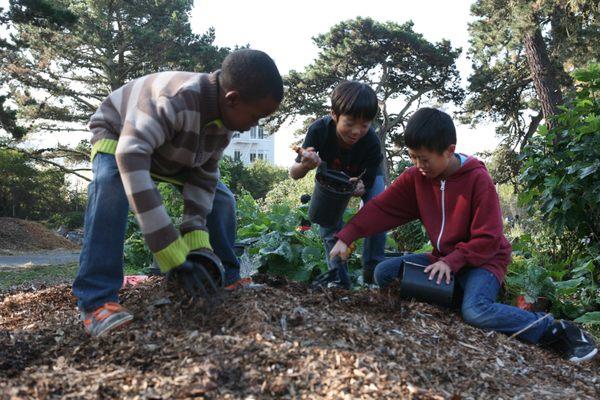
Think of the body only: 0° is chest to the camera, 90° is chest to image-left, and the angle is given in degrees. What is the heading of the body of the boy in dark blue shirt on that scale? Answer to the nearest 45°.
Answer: approximately 0°

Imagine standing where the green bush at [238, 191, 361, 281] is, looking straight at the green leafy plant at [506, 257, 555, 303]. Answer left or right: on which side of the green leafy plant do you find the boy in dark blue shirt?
right

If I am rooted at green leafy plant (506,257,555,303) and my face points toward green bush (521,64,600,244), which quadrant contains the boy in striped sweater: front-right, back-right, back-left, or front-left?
back-left

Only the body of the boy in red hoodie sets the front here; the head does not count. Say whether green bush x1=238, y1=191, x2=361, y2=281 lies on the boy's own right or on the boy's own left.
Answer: on the boy's own right

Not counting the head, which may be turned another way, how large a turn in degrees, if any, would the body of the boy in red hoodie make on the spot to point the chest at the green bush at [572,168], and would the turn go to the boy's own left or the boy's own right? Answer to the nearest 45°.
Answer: approximately 180°

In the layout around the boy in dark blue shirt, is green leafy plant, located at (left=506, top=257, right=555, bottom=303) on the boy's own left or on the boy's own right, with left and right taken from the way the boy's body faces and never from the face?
on the boy's own left

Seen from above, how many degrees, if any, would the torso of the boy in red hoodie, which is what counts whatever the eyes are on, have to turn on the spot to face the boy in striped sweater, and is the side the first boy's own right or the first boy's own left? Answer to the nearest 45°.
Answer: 0° — they already face them

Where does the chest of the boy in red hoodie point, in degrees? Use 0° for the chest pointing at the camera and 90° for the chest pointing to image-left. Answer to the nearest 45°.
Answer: approximately 45°
